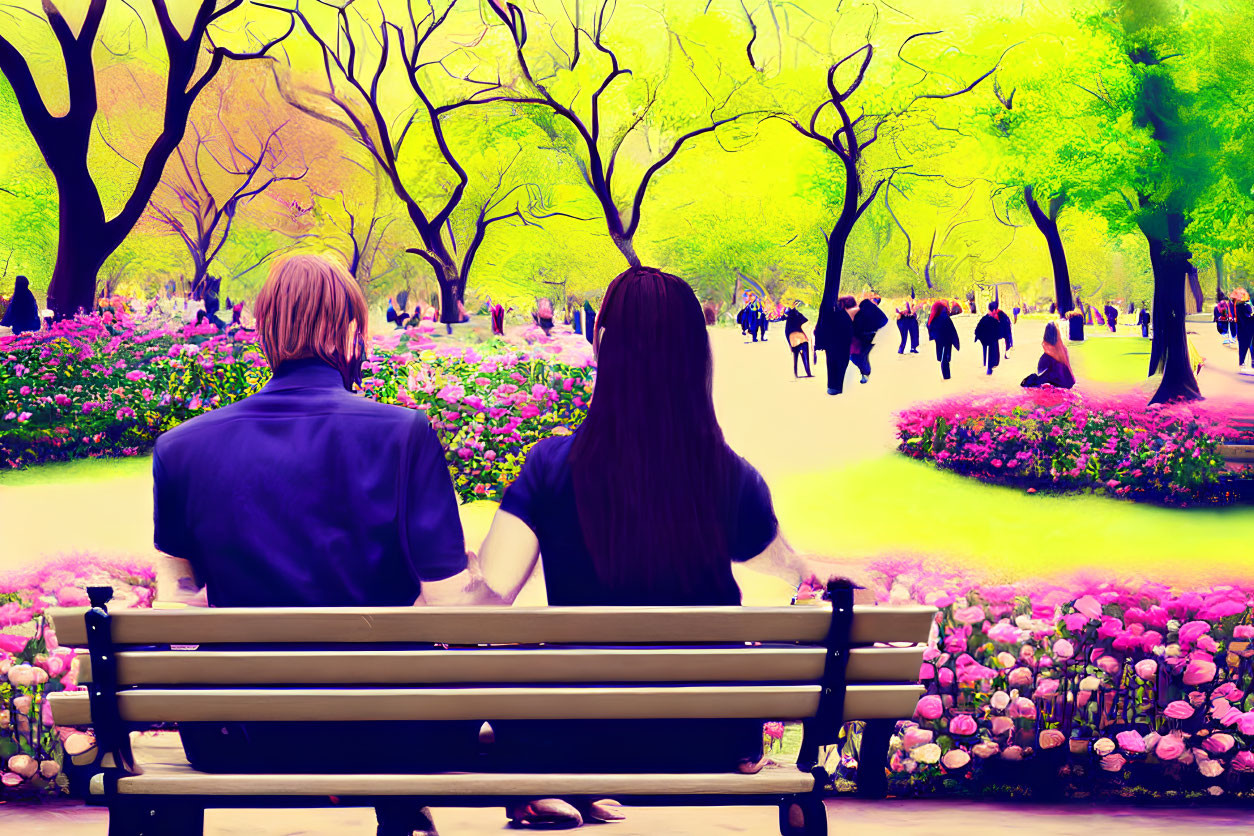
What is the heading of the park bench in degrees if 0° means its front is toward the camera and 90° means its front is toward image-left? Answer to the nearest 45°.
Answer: approximately 180°

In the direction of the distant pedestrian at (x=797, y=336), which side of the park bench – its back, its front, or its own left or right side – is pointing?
front

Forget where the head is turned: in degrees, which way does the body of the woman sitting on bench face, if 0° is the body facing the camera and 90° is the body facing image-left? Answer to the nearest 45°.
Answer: approximately 180°

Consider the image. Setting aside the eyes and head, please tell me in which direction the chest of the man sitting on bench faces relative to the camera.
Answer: away from the camera

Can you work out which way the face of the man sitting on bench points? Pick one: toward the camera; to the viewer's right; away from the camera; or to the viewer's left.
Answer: away from the camera

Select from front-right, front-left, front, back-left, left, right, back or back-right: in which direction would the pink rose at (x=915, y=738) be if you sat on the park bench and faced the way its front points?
front-right

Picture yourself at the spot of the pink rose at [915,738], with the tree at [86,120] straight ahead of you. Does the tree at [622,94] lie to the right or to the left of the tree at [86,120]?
right

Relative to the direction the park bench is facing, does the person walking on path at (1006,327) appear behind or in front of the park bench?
in front

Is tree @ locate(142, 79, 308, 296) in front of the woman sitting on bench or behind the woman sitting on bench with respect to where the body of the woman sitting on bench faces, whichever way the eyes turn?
in front

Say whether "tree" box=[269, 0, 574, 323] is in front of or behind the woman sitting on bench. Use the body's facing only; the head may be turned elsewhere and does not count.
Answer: in front

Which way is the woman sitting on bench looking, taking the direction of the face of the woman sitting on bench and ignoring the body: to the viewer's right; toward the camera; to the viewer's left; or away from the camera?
away from the camera

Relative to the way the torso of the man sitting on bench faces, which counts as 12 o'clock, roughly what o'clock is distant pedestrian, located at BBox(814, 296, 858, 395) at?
The distant pedestrian is roughly at 1 o'clock from the man sitting on bench.

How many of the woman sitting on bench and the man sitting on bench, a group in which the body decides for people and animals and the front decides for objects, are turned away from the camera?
2
